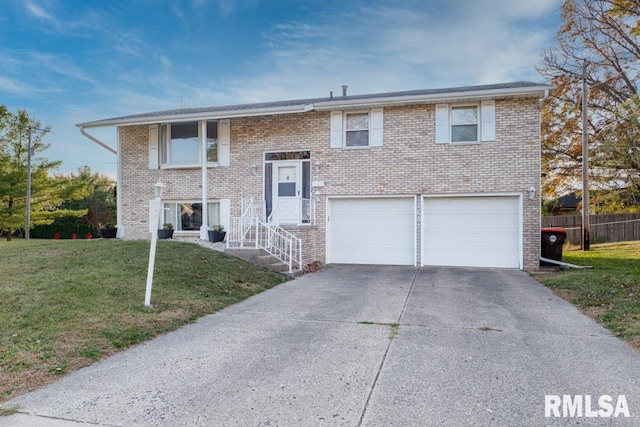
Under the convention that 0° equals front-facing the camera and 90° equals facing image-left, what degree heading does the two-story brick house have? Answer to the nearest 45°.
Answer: approximately 0°

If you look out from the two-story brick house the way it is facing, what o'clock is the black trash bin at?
The black trash bin is roughly at 9 o'clock from the two-story brick house.

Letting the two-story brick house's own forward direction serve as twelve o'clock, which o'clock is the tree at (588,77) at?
The tree is roughly at 8 o'clock from the two-story brick house.

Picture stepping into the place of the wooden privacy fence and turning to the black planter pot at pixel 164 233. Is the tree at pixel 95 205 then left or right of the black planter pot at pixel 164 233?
right

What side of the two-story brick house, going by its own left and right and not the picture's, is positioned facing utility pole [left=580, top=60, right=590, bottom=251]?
left

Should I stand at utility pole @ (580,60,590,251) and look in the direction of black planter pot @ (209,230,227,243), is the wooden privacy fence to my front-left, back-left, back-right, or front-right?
back-right

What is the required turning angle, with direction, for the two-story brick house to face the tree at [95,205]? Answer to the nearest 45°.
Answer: approximately 135° to its right

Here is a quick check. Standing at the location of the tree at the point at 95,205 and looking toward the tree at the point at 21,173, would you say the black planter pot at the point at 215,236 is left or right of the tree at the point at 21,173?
left

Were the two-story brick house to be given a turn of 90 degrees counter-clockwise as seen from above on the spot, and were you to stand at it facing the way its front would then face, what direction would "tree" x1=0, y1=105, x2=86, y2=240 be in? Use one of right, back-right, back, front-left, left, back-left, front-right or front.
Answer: back-left

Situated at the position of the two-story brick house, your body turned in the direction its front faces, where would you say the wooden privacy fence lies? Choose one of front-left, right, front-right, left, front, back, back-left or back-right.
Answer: back-left
